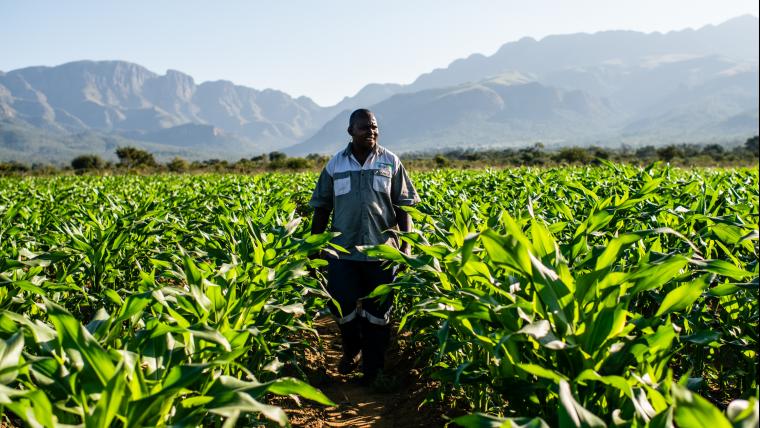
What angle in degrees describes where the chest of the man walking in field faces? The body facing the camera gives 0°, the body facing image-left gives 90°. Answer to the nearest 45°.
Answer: approximately 0°
